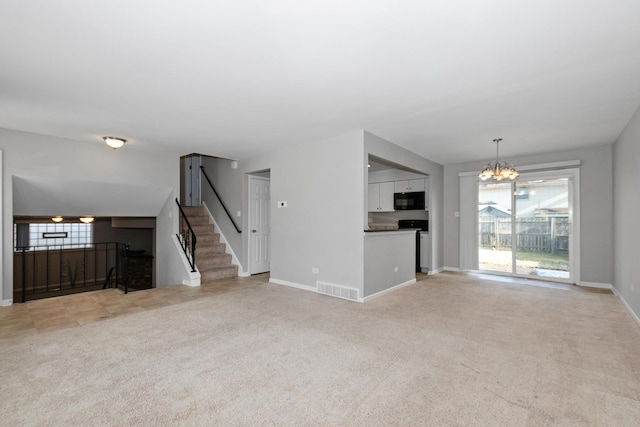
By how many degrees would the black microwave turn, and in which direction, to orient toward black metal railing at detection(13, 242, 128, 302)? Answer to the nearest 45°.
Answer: approximately 90° to its right

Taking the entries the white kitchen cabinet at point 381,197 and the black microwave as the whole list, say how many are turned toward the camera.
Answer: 2

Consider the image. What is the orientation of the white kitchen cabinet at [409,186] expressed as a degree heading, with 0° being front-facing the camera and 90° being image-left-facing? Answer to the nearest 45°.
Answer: approximately 0°

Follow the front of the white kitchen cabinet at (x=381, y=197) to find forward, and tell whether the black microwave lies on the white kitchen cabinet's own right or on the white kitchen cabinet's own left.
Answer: on the white kitchen cabinet's own left

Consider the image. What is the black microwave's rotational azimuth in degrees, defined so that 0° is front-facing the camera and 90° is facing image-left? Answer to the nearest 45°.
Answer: approximately 0°

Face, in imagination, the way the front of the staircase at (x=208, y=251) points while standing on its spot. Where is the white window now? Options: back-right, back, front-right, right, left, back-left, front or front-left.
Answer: back

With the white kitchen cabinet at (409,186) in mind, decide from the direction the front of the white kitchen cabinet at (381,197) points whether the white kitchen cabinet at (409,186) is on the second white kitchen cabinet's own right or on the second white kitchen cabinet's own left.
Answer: on the second white kitchen cabinet's own left

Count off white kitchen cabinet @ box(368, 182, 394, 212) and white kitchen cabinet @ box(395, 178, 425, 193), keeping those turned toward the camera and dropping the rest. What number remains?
2

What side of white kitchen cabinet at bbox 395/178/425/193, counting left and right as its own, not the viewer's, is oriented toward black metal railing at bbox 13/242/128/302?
right
